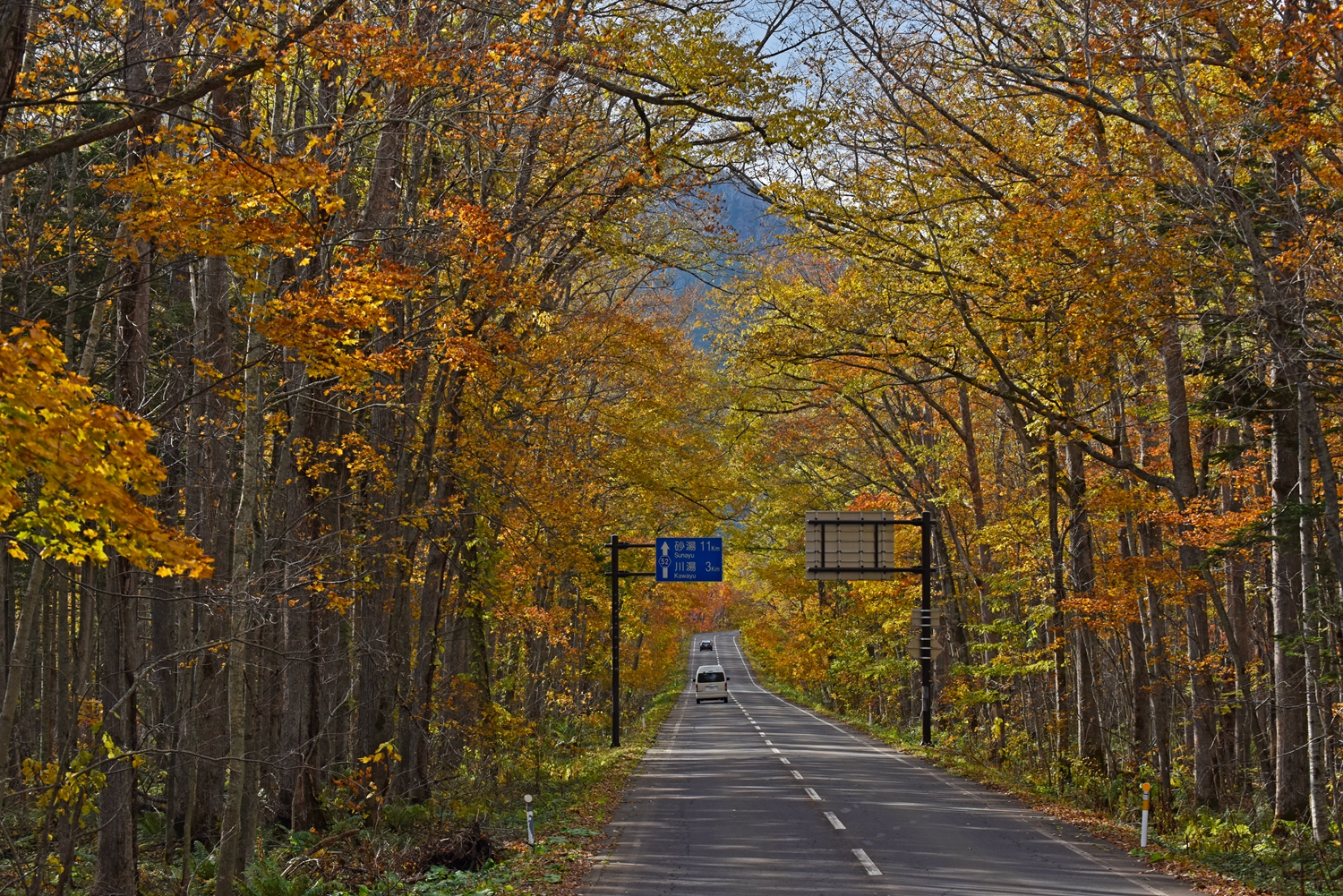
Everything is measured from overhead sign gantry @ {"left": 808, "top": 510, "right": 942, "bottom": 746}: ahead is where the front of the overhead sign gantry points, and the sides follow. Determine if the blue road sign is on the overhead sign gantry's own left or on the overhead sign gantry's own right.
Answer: on the overhead sign gantry's own left

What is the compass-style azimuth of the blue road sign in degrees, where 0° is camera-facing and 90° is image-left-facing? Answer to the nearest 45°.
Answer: approximately 0°

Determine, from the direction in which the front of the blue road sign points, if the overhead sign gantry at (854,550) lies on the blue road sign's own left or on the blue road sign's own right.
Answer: on the blue road sign's own left

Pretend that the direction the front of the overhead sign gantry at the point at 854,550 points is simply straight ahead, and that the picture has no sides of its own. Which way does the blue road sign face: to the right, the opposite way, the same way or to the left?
the opposite way

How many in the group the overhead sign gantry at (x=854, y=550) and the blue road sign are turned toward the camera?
1

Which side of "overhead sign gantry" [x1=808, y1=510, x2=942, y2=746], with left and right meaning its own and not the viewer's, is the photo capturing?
back
